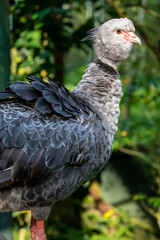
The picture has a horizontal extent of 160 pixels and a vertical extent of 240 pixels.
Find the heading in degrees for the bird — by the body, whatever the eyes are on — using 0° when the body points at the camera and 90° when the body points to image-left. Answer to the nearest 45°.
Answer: approximately 270°
